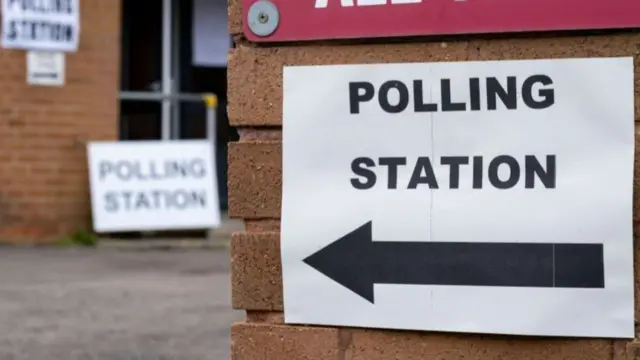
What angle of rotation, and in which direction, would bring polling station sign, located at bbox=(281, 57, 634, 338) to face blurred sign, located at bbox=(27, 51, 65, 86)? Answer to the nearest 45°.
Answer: approximately 135° to its right

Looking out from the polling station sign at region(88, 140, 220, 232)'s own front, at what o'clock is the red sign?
The red sign is roughly at 12 o'clock from the polling station sign.

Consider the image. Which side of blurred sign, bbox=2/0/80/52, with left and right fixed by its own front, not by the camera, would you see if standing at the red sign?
front

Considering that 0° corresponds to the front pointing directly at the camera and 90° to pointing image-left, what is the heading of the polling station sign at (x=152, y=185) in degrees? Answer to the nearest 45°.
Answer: approximately 0°

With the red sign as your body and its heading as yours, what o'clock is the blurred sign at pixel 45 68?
The blurred sign is roughly at 5 o'clock from the red sign.

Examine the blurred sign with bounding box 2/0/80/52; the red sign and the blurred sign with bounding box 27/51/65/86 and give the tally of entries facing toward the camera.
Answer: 3

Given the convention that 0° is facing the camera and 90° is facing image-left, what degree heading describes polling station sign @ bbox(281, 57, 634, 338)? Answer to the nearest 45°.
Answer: approximately 0°

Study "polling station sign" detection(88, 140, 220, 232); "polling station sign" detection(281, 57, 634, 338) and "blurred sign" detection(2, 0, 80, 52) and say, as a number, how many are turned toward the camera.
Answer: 3

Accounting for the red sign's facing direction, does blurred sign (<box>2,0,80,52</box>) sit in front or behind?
behind
